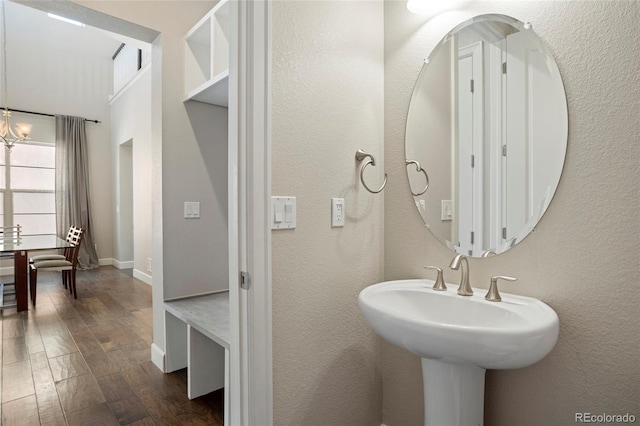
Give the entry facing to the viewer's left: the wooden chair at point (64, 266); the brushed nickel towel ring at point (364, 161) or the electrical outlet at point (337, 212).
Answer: the wooden chair

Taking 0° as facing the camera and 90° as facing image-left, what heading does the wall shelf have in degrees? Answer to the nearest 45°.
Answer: approximately 45°

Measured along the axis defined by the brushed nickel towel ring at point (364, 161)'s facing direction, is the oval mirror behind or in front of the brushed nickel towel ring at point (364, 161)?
in front

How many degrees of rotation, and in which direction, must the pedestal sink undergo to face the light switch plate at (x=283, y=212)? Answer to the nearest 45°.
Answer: approximately 45° to its right

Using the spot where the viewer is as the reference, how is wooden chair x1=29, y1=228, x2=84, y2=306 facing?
facing to the left of the viewer

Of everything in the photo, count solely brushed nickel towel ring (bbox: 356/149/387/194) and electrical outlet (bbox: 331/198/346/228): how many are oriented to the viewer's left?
0

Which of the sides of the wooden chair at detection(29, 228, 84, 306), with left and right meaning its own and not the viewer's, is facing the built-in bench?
left

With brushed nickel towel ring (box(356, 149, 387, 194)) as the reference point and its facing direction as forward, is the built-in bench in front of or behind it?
behind

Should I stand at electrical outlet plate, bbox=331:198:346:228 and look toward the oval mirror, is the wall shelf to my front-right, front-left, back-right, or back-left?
back-left

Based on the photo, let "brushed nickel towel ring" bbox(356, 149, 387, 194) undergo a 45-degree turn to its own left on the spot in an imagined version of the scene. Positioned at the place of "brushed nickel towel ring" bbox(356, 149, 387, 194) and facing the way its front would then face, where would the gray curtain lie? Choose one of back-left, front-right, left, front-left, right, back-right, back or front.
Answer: back-left
